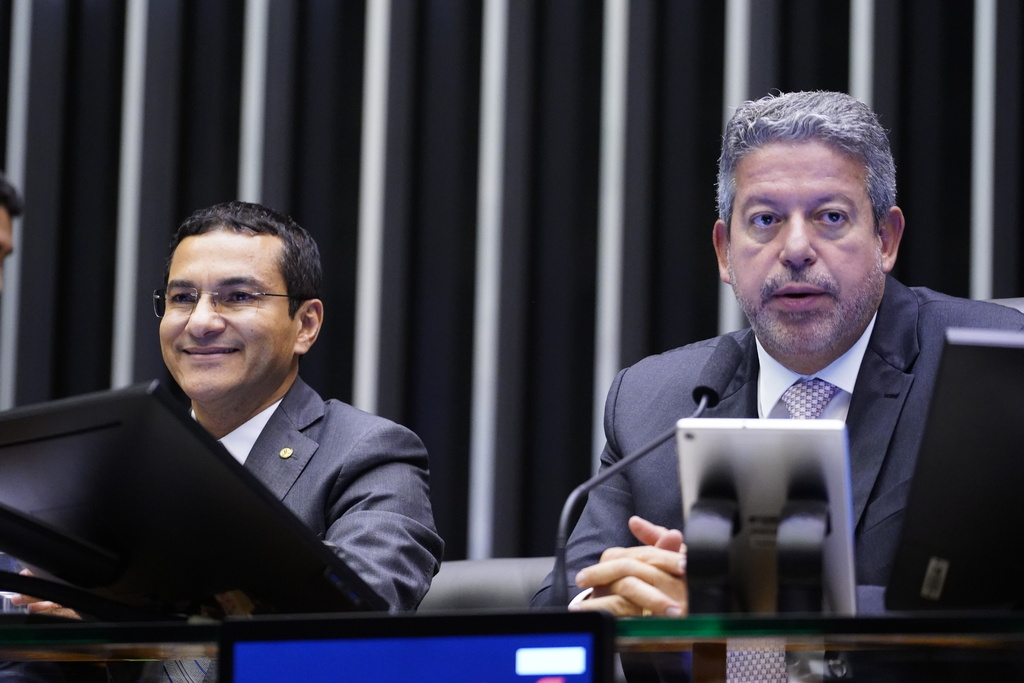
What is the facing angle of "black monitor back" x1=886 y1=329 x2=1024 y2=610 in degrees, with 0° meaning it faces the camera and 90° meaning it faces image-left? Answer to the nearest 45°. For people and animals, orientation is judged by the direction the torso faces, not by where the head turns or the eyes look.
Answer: approximately 180°

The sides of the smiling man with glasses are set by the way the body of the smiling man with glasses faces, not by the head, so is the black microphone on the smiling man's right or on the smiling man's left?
on the smiling man's left

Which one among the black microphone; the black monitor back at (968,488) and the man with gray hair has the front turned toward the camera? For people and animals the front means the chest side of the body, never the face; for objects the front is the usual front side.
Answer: the man with gray hair

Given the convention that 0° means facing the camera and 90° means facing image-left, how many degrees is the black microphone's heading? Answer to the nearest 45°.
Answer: approximately 225°

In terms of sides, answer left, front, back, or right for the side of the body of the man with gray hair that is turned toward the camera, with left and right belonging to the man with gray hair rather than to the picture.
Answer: front

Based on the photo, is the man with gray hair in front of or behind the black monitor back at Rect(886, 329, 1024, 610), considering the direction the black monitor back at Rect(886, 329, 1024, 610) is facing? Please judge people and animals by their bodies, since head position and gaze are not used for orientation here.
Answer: in front

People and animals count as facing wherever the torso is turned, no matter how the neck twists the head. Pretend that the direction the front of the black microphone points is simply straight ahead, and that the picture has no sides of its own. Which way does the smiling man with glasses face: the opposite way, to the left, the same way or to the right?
the opposite way

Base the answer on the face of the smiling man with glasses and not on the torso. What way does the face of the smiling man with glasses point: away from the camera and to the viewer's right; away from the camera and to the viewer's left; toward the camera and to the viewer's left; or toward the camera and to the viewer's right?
toward the camera and to the viewer's left

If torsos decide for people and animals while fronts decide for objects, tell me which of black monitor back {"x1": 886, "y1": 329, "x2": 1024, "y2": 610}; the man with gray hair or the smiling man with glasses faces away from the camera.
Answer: the black monitor back

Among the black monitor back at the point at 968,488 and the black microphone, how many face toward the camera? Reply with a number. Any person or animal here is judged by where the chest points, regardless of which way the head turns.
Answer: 0

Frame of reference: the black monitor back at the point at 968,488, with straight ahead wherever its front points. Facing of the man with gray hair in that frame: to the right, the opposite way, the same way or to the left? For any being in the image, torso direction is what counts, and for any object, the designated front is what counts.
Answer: the opposite way
